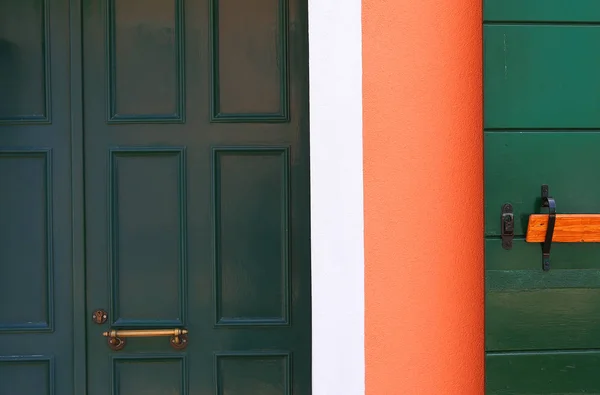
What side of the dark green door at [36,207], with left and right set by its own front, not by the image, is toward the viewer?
front

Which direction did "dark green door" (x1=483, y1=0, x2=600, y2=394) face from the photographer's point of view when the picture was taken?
facing the viewer

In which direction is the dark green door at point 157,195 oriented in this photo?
toward the camera

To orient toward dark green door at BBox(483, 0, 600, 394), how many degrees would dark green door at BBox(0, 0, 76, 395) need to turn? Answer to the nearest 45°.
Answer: approximately 45° to its left

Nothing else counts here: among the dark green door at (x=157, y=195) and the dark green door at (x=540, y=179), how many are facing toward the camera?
2

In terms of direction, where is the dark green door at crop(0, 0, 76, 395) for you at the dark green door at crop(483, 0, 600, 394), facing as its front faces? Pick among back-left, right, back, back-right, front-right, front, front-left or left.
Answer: right

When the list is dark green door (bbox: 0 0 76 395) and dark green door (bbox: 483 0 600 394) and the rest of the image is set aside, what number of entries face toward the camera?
2

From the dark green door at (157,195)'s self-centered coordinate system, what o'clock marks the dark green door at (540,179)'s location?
the dark green door at (540,179) is roughly at 10 o'clock from the dark green door at (157,195).

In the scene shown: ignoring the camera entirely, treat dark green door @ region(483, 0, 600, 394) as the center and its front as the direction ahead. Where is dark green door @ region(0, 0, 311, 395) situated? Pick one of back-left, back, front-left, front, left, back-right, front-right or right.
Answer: right
